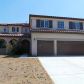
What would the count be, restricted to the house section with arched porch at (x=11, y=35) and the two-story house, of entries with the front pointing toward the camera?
2

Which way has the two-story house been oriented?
toward the camera

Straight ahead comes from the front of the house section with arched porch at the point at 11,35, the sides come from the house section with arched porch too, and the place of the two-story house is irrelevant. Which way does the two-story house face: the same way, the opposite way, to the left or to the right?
the same way

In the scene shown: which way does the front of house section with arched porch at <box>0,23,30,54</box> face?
toward the camera

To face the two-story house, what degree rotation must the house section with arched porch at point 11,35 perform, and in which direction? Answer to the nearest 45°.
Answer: approximately 45° to its left

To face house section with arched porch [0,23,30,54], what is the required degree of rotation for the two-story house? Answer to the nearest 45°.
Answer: approximately 135° to its right
